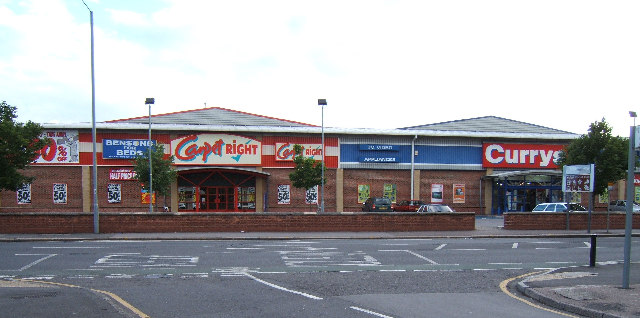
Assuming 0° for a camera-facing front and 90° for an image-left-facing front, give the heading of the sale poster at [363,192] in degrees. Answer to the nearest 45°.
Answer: approximately 0°

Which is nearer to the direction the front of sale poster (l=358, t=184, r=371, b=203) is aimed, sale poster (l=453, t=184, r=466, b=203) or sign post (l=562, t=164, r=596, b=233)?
the sign post

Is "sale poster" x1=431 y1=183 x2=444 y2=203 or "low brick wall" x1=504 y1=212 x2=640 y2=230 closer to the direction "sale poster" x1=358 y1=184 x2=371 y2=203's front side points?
the low brick wall

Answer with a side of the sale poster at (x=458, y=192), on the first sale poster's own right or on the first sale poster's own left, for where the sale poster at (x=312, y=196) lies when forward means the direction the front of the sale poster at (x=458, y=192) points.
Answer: on the first sale poster's own right

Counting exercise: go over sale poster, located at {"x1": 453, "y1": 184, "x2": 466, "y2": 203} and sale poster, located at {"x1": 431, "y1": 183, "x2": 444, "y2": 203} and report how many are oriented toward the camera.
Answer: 2
